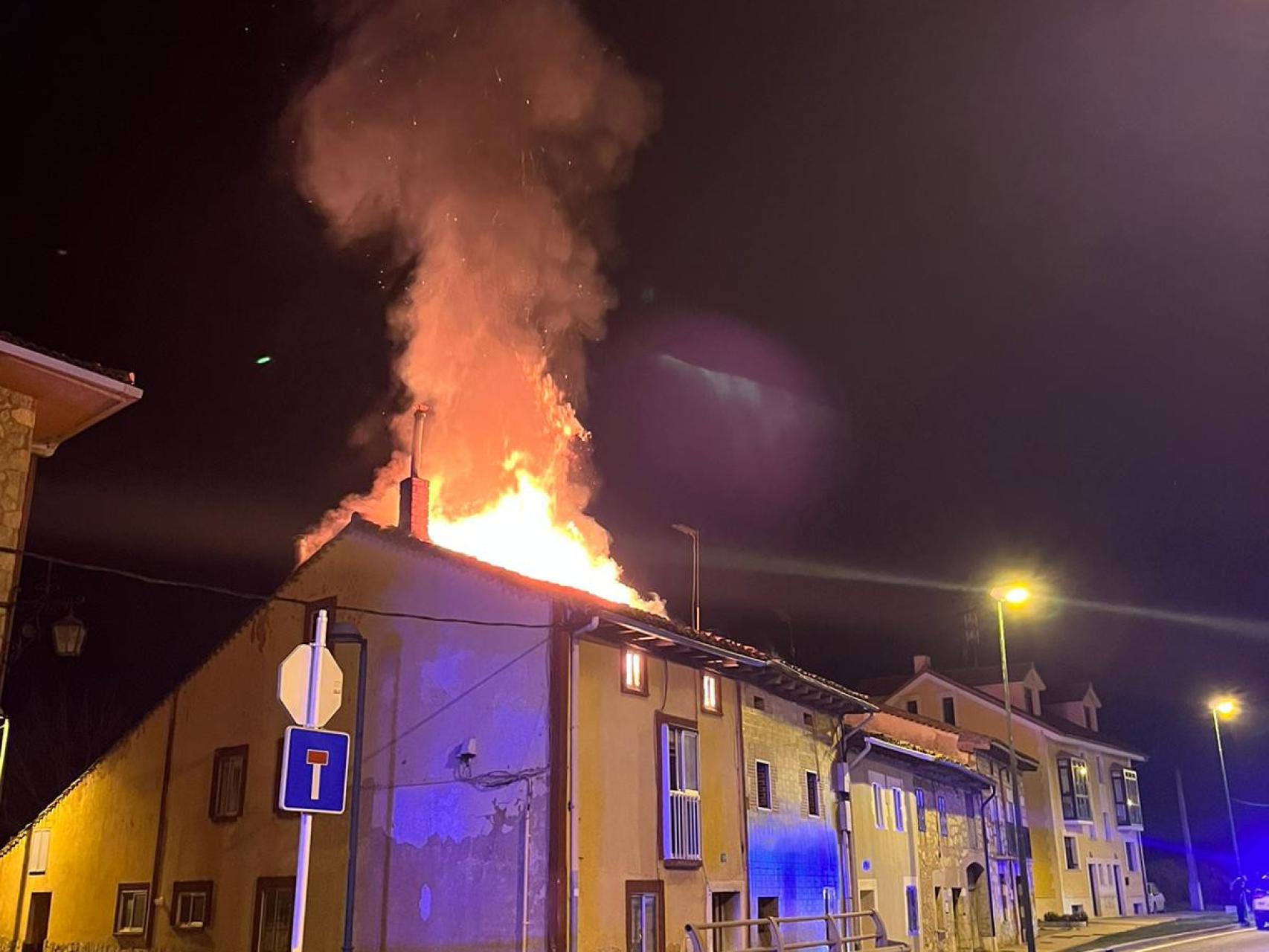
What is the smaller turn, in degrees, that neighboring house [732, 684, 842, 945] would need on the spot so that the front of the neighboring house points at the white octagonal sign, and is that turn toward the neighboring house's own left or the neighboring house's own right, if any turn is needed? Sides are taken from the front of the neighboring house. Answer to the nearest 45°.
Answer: approximately 45° to the neighboring house's own right

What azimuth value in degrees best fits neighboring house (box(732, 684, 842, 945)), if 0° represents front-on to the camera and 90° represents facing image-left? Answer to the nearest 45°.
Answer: approximately 315°

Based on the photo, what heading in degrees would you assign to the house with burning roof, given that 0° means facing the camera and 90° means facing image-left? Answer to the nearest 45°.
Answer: approximately 315°

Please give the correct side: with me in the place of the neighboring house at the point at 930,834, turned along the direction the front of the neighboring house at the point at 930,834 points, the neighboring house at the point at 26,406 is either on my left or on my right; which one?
on my right

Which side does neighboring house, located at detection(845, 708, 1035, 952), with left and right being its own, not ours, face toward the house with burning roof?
right

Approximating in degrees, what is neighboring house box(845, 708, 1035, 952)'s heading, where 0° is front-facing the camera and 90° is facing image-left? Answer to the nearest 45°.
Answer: approximately 315°

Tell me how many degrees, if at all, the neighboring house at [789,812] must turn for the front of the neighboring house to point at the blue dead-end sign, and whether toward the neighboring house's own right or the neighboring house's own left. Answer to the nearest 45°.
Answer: approximately 45° to the neighboring house's own right
